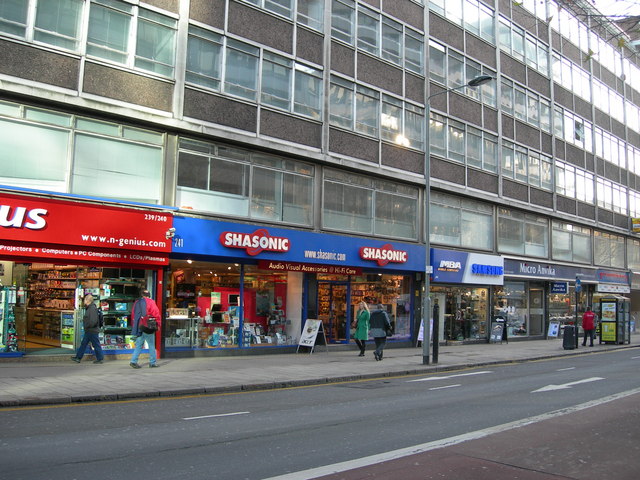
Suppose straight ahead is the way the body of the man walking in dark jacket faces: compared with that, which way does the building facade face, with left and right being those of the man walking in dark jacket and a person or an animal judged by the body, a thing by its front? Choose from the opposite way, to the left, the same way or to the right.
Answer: to the left

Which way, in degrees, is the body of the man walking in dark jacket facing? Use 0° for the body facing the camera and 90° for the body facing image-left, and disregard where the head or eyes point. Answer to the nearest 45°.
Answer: approximately 90°

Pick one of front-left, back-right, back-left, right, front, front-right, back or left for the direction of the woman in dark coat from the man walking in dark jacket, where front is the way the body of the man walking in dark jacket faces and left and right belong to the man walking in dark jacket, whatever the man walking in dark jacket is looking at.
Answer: back

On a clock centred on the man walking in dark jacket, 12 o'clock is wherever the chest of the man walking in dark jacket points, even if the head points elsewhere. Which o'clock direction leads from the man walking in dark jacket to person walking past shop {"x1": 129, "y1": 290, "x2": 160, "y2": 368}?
The person walking past shop is roughly at 7 o'clock from the man walking in dark jacket.

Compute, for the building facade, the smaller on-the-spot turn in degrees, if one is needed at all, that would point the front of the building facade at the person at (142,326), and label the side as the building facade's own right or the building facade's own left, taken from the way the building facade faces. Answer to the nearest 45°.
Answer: approximately 90° to the building facade's own right

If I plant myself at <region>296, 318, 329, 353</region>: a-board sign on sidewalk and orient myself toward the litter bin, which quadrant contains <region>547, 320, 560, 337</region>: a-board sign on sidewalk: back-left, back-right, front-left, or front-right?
front-left

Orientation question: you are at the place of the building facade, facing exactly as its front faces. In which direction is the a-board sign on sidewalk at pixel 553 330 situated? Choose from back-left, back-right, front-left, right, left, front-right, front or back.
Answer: left

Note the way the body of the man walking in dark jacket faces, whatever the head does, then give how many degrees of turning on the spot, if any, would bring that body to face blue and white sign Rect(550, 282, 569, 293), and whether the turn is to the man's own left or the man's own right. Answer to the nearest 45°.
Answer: approximately 180°

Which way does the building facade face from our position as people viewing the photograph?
facing the viewer and to the right of the viewer
